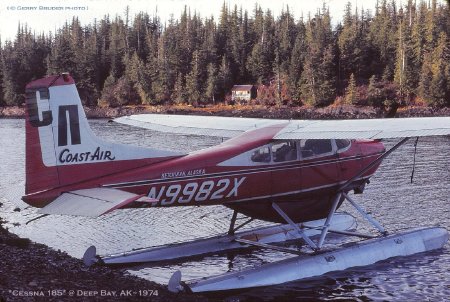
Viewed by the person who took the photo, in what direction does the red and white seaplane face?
facing away from the viewer and to the right of the viewer
